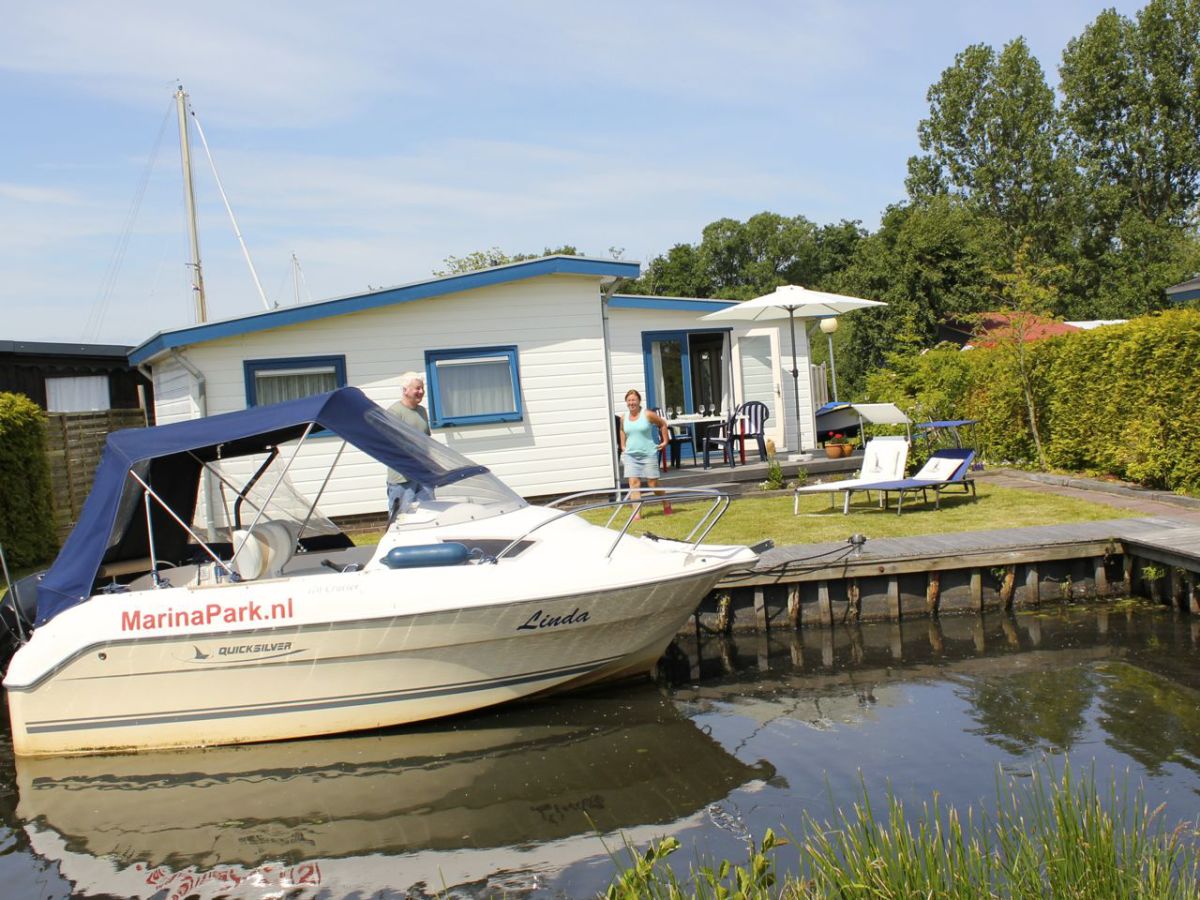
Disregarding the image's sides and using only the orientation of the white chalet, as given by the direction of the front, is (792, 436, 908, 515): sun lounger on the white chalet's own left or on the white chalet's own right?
on the white chalet's own left

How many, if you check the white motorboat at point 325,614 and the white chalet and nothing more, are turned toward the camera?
1

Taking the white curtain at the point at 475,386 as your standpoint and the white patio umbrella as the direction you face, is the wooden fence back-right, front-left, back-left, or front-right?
back-left

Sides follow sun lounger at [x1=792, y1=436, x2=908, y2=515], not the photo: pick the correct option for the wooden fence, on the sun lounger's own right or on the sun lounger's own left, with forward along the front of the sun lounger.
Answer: on the sun lounger's own right

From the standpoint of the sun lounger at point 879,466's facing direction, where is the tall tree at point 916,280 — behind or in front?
behind

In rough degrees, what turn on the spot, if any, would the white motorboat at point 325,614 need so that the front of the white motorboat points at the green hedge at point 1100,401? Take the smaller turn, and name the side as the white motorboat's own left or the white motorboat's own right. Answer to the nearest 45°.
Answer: approximately 45° to the white motorboat's own left

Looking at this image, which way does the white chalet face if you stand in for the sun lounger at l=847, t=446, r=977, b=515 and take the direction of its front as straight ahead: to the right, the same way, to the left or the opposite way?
to the left

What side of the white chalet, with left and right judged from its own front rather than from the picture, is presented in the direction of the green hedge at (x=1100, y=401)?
left

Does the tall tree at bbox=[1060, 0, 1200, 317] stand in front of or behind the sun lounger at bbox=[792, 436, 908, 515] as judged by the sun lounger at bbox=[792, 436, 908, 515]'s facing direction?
behind

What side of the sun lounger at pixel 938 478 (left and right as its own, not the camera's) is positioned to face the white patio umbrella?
right

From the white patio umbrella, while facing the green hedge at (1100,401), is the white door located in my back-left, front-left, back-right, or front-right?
back-left

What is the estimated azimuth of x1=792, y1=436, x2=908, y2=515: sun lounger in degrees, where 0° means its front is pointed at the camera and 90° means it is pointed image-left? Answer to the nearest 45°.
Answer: approximately 45°

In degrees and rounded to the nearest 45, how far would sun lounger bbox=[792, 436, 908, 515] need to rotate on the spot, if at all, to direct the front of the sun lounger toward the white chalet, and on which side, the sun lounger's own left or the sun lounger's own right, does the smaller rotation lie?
approximately 45° to the sun lounger's own right

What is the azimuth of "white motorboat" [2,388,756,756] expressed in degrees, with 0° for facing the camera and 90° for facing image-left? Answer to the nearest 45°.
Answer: approximately 270°
